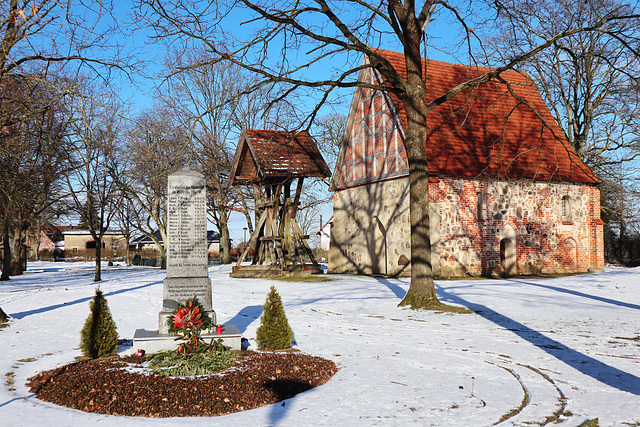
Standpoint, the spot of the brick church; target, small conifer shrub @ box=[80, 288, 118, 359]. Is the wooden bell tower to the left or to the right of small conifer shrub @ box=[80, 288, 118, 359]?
right

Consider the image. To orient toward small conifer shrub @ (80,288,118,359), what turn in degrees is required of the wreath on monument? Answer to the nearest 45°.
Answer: approximately 135° to its right

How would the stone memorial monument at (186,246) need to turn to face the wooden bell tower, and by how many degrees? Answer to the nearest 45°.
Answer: approximately 180°

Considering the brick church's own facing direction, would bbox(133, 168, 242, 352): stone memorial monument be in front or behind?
in front

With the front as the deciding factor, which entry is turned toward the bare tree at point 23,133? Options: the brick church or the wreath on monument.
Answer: the brick church

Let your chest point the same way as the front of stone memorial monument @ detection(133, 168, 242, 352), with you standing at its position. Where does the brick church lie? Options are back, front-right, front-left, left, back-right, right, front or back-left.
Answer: back-left

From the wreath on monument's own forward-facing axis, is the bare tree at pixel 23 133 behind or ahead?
behind

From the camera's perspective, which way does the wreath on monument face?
toward the camera

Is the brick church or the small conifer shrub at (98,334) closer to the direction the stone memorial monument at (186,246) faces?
the small conifer shrub

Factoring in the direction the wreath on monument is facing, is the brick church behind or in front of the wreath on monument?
behind

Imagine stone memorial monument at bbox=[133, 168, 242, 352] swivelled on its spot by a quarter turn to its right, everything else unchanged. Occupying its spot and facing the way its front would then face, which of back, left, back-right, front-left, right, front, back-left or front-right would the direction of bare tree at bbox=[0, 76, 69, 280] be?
front-right

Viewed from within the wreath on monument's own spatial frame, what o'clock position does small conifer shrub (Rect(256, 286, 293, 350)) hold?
The small conifer shrub is roughly at 8 o'clock from the wreath on monument.

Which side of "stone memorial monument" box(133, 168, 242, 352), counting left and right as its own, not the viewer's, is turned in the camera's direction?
front

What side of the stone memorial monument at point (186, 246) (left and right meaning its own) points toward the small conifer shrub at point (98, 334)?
right

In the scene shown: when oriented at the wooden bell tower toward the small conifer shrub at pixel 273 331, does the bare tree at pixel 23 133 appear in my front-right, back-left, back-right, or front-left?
front-right
